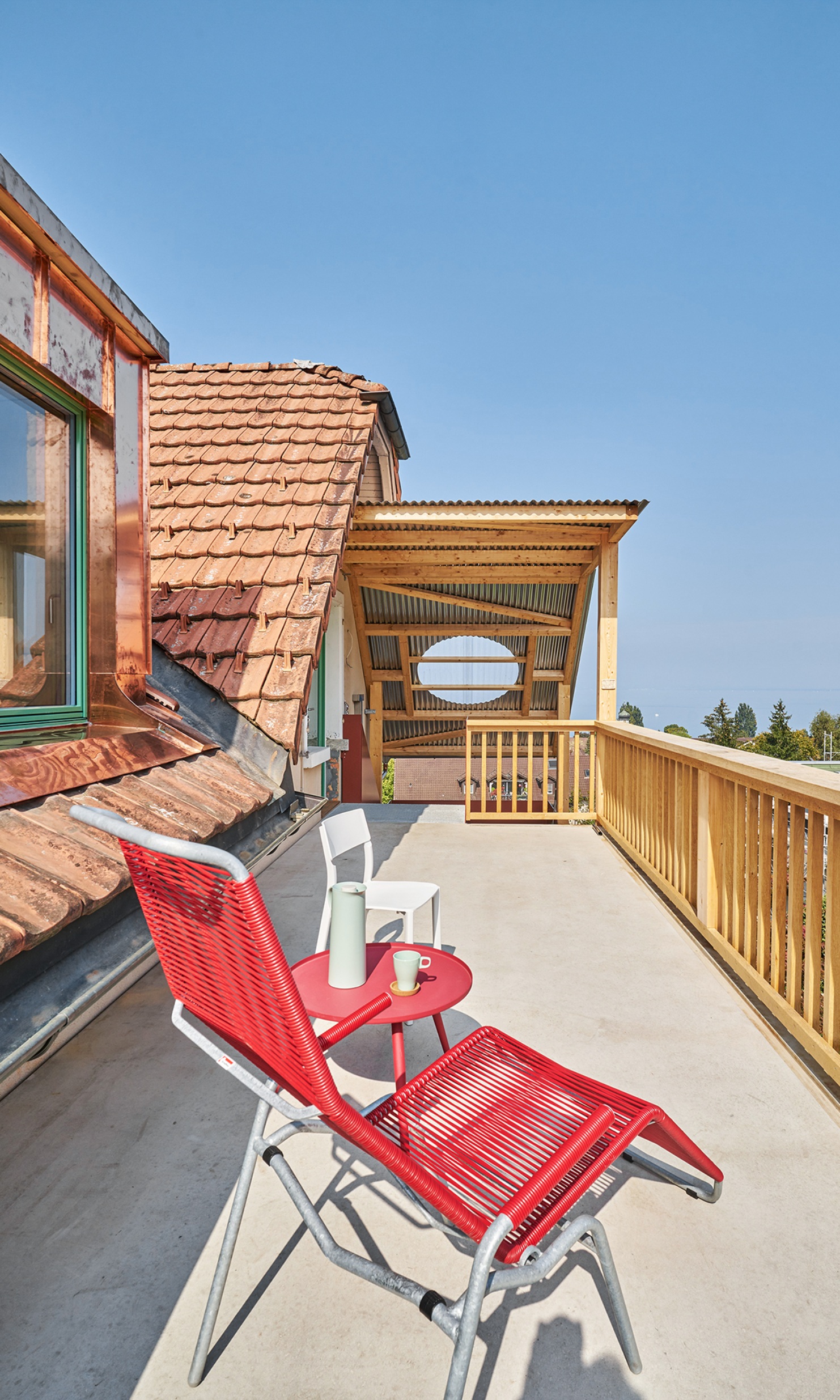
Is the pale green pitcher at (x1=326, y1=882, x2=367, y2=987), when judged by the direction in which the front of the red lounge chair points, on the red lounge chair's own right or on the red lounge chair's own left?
on the red lounge chair's own left
